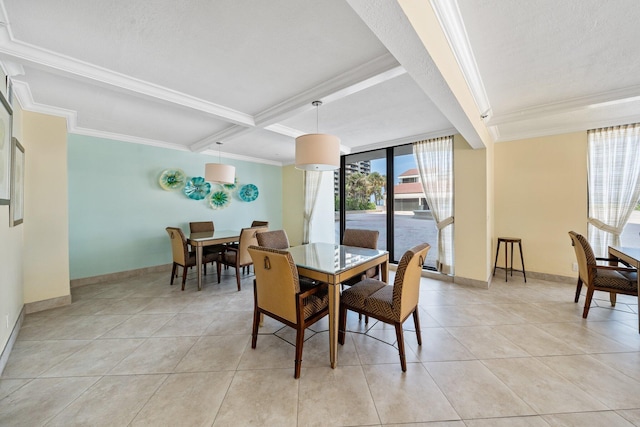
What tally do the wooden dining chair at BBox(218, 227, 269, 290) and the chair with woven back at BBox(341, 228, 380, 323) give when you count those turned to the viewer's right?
0

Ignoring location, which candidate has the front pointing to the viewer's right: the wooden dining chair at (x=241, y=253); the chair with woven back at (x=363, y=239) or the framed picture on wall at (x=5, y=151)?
the framed picture on wall

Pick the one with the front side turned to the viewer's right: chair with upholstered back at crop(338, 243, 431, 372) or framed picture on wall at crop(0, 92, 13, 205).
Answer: the framed picture on wall

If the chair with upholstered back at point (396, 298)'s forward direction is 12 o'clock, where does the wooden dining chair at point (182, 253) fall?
The wooden dining chair is roughly at 11 o'clock from the chair with upholstered back.

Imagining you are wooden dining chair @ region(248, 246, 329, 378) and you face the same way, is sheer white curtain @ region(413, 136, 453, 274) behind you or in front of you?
in front

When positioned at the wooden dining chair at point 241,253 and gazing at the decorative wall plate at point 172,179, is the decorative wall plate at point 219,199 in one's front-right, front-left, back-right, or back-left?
front-right

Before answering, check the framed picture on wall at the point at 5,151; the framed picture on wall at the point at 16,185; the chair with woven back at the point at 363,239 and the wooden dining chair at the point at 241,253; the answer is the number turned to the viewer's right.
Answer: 2

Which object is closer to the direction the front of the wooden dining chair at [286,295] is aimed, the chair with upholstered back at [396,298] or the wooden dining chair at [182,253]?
the chair with upholstered back

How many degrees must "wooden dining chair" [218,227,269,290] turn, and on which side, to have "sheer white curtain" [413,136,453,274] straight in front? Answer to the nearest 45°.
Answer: approximately 135° to its right

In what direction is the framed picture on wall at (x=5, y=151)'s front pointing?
to the viewer's right

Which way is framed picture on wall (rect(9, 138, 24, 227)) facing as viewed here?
to the viewer's right

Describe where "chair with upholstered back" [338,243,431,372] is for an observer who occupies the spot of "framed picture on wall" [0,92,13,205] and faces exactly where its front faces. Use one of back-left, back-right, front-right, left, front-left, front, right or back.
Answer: front-right

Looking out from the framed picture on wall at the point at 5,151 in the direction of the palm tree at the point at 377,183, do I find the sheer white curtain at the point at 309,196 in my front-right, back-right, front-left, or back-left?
front-right

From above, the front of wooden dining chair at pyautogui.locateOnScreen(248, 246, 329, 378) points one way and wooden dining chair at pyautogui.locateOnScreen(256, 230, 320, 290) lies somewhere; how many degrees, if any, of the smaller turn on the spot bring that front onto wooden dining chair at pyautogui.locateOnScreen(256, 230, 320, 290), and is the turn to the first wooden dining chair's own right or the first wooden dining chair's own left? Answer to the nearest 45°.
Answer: approximately 45° to the first wooden dining chair's own left

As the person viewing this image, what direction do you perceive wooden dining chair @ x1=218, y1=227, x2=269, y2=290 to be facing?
facing away from the viewer and to the left of the viewer

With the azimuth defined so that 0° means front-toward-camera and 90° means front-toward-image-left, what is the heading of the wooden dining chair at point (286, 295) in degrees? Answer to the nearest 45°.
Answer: approximately 225°

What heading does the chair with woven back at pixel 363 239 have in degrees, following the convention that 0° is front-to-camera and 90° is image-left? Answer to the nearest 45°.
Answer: approximately 45°

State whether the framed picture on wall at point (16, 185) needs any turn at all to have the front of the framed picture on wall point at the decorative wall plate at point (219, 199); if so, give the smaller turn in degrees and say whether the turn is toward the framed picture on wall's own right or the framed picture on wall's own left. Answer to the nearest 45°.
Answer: approximately 45° to the framed picture on wall's own left
